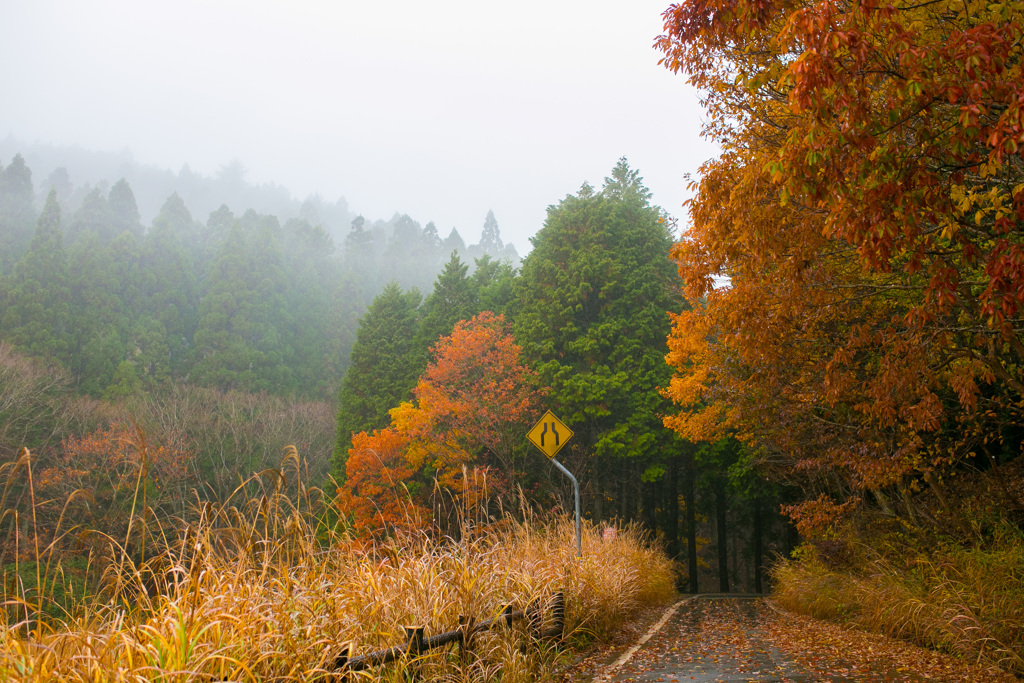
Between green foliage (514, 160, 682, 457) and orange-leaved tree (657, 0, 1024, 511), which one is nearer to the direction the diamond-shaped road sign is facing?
the orange-leaved tree

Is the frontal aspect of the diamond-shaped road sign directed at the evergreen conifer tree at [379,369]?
no

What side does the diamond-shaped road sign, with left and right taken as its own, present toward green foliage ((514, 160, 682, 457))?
back

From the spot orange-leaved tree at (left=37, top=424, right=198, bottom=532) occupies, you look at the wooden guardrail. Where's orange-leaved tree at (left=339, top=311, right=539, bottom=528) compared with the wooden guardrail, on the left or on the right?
left

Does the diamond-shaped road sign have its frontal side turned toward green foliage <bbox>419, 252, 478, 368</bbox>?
no

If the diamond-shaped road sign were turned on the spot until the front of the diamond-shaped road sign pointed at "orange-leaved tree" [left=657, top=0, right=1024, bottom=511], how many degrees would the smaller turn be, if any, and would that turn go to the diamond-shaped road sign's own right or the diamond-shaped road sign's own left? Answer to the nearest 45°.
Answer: approximately 45° to the diamond-shaped road sign's own left

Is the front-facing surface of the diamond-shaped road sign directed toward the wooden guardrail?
yes

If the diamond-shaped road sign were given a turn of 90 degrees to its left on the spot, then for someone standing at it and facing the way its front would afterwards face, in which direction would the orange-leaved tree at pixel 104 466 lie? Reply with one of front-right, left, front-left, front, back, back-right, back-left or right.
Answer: back-left

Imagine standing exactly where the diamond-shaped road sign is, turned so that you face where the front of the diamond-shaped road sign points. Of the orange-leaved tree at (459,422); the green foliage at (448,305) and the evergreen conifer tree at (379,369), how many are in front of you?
0

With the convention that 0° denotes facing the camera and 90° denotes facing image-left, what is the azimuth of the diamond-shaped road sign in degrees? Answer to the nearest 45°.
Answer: approximately 0°

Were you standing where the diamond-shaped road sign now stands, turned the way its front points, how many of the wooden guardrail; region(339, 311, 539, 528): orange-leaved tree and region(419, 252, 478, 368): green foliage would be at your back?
2

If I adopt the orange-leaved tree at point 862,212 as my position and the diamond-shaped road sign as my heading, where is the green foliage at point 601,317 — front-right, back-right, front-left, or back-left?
front-right

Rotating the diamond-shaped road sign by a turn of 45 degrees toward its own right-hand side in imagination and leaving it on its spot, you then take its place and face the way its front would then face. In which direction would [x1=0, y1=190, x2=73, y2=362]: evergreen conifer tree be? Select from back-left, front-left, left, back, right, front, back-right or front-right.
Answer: right
